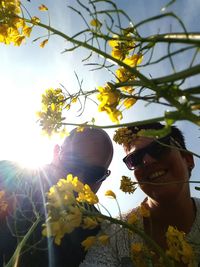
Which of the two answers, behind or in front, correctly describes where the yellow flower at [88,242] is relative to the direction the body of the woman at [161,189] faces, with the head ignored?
in front

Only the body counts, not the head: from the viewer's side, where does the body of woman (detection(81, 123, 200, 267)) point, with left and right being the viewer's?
facing the viewer and to the left of the viewer

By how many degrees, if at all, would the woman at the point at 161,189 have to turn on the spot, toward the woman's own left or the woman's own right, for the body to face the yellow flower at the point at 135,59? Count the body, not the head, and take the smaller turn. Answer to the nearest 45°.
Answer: approximately 45° to the woman's own left

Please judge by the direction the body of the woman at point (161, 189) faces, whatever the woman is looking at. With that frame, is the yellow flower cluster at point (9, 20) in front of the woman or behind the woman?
in front

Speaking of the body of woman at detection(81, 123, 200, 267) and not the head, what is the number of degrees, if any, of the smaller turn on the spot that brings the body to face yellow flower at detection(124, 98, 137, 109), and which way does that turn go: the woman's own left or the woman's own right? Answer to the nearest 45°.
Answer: approximately 45° to the woman's own left
